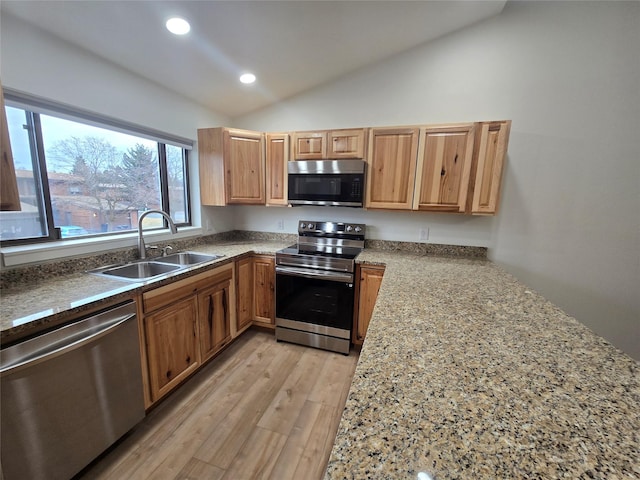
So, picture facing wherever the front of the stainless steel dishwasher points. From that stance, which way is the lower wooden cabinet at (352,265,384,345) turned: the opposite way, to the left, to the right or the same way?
to the right

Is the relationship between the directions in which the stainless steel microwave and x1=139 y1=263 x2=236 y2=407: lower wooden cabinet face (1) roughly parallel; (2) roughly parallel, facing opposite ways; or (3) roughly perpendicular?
roughly perpendicular

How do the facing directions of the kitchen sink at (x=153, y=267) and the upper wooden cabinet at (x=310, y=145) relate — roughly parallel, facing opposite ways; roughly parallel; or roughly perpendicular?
roughly perpendicular

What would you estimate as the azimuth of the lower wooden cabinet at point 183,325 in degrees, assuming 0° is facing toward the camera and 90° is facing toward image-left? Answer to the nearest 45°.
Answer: approximately 315°

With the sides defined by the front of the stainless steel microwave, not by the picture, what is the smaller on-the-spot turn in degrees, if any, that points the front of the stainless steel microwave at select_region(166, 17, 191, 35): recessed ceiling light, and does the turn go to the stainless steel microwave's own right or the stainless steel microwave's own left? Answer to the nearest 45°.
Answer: approximately 45° to the stainless steel microwave's own right

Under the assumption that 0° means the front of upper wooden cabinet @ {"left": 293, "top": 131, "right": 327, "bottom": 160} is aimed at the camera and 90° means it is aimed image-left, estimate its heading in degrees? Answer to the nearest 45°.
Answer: approximately 0°

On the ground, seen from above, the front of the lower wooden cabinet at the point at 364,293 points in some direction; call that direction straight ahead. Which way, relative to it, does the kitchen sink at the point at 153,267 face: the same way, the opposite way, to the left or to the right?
to the left
